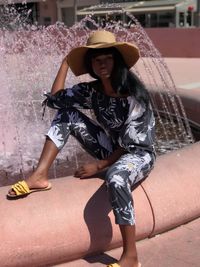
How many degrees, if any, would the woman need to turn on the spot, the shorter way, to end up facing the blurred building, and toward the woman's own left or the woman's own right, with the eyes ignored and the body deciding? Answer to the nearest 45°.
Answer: approximately 135° to the woman's own right

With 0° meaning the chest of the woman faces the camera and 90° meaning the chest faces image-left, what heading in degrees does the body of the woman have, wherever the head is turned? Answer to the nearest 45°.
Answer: approximately 45°
